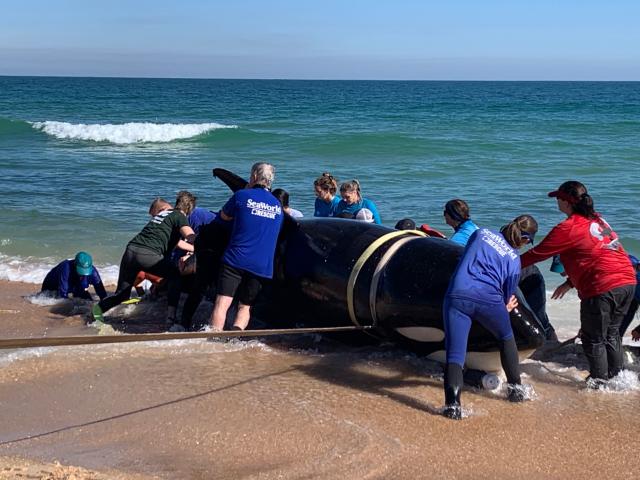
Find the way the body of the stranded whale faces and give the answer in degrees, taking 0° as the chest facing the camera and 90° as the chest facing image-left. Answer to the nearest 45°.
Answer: approximately 315°

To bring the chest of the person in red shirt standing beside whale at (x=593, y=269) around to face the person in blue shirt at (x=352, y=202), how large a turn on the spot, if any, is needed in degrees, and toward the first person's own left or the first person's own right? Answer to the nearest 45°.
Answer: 0° — they already face them

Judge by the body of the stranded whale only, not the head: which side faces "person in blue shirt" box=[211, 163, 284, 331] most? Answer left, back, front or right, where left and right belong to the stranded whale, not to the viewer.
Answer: back

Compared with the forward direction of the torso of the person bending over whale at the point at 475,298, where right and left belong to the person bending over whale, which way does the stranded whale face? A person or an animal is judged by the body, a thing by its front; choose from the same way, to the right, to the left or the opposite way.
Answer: to the right

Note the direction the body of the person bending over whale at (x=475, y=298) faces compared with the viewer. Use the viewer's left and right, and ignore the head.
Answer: facing away from the viewer and to the right of the viewer

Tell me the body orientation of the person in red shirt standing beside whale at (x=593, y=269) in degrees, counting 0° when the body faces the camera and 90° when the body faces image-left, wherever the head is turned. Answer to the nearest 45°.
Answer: approximately 135°

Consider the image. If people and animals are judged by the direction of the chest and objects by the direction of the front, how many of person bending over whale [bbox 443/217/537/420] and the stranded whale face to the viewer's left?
0

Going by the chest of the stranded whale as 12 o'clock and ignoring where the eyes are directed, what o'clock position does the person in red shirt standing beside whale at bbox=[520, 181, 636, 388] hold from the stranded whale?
The person in red shirt standing beside whale is roughly at 11 o'clock from the stranded whale.

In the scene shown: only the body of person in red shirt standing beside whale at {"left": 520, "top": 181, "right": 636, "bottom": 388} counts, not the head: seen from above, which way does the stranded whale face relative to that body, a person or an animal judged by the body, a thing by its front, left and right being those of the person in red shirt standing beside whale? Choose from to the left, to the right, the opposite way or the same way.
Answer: the opposite way

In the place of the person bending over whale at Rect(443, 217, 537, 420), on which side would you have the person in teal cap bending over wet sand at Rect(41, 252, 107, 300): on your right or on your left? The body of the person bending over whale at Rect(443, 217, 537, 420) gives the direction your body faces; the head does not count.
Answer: on your left

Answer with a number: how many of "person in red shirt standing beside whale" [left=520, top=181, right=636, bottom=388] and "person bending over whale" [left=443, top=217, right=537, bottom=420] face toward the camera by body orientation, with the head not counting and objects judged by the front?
0
